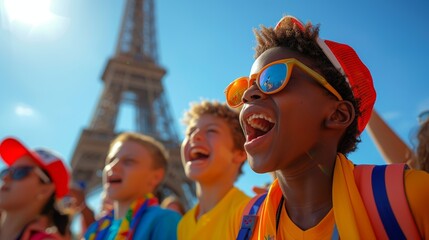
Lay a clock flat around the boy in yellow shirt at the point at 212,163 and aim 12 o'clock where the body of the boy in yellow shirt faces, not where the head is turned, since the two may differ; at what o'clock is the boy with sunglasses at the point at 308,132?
The boy with sunglasses is roughly at 10 o'clock from the boy in yellow shirt.

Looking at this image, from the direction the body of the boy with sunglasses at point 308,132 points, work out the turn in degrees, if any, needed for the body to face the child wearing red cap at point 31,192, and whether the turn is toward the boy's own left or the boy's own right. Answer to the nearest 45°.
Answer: approximately 90° to the boy's own right

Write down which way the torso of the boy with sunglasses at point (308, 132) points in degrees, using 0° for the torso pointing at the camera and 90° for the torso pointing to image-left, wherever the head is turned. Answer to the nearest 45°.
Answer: approximately 45°

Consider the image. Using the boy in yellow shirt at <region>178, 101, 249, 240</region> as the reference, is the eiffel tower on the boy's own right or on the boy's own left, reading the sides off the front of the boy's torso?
on the boy's own right

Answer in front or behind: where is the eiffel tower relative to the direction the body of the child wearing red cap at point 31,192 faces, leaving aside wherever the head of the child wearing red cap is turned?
behind

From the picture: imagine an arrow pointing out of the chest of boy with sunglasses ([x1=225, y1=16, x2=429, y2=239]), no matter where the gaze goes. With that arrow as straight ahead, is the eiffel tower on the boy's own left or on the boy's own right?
on the boy's own right

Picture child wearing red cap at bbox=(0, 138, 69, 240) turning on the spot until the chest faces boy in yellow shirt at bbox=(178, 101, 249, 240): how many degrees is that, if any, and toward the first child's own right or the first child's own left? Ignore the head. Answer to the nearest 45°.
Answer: approximately 90° to the first child's own left

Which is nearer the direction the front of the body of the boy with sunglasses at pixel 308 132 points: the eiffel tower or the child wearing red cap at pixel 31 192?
the child wearing red cap
